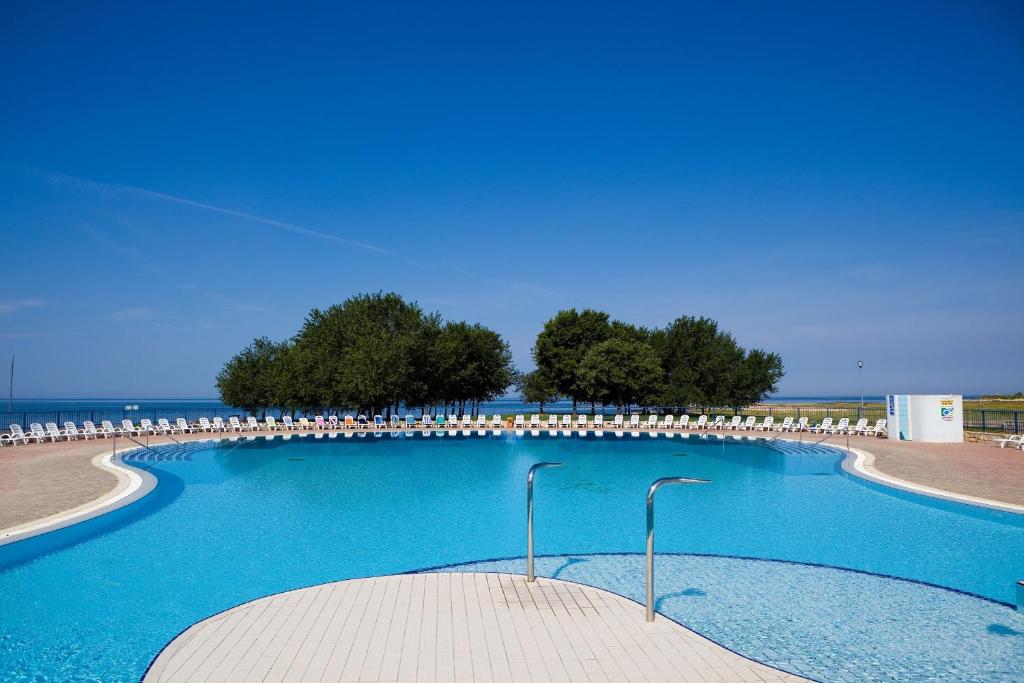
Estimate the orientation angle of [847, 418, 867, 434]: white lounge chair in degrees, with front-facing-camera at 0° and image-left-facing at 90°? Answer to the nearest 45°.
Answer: approximately 45°

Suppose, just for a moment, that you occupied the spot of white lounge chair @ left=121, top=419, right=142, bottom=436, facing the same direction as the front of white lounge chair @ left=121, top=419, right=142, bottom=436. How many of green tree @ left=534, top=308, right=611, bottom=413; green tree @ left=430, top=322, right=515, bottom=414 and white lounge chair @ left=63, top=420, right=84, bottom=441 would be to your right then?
1

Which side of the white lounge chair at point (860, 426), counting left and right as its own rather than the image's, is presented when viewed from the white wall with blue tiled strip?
left

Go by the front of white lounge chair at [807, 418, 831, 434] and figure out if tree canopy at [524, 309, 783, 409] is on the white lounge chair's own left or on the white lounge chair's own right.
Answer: on the white lounge chair's own right

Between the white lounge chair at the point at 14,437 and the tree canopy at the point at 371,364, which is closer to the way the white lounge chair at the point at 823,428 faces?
the white lounge chair

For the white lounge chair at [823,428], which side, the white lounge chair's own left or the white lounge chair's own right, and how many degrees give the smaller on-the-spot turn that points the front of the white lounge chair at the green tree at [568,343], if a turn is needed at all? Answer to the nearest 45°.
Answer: approximately 90° to the white lounge chair's own right

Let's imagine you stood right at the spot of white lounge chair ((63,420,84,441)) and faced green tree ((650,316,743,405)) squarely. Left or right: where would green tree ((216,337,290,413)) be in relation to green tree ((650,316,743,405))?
left

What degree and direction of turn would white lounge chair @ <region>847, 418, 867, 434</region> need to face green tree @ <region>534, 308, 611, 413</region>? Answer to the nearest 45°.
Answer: approximately 90° to its right

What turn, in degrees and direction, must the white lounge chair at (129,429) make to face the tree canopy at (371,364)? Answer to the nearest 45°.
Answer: approximately 90° to its left
